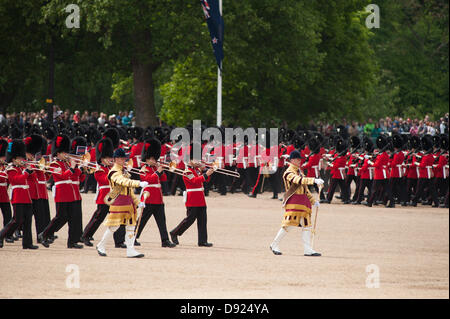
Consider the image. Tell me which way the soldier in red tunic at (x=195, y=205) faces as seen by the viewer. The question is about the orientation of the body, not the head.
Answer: to the viewer's right

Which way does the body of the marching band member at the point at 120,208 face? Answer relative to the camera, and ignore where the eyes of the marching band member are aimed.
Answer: to the viewer's right

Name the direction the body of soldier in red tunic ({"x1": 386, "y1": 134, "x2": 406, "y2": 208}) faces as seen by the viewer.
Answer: to the viewer's left

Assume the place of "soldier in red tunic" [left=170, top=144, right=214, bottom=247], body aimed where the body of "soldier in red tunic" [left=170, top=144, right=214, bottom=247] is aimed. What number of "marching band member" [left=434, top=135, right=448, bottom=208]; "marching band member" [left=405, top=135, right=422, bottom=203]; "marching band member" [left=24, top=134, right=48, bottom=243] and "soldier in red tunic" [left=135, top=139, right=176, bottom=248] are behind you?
2

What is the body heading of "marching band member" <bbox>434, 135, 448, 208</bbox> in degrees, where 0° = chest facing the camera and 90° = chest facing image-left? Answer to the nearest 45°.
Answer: approximately 90°

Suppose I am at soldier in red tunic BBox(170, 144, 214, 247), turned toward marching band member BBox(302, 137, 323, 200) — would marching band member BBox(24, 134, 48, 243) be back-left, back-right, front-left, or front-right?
back-left

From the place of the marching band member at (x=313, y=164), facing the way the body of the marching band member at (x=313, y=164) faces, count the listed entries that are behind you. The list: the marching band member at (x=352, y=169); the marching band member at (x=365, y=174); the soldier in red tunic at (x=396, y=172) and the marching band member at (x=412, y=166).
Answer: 4

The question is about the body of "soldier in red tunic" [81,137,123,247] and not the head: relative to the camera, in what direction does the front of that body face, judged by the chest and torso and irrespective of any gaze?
to the viewer's right
